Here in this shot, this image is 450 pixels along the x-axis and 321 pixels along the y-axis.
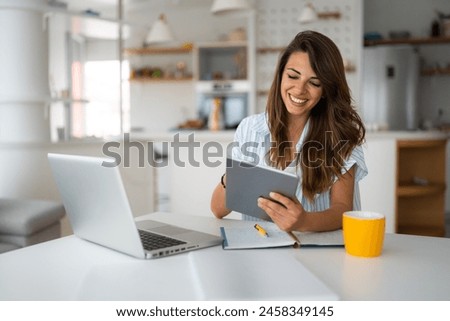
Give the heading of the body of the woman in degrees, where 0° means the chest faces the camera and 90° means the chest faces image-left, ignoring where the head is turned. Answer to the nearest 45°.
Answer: approximately 45°

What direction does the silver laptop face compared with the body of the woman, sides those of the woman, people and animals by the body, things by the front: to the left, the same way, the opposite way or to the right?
the opposite way

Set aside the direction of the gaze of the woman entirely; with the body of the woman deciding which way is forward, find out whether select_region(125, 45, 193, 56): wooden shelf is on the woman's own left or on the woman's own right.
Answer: on the woman's own right

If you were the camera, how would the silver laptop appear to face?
facing away from the viewer and to the right of the viewer

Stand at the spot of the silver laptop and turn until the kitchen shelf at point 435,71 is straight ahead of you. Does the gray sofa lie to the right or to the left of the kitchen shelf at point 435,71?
left

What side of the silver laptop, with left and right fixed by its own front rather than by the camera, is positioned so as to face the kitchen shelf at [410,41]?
front

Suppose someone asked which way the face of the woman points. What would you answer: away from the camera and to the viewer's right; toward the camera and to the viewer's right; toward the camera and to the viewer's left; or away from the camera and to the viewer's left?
toward the camera and to the viewer's left
